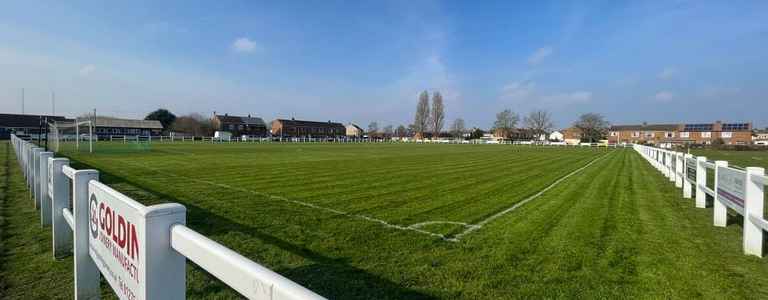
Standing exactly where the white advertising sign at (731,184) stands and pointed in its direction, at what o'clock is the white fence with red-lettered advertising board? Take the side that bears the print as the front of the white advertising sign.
The white fence with red-lettered advertising board is roughly at 11 o'clock from the white advertising sign.

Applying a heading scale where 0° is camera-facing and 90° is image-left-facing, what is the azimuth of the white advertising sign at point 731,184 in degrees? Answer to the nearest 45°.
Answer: approximately 45°
